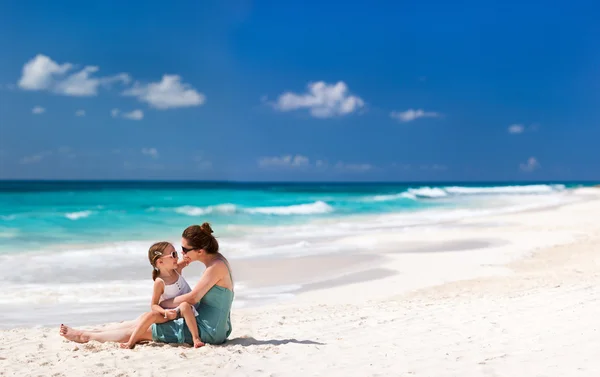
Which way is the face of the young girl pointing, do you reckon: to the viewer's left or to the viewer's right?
to the viewer's right

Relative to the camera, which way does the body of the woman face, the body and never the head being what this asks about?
to the viewer's left

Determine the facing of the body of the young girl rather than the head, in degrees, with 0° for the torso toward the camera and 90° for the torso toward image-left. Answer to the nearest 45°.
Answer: approximately 315°
